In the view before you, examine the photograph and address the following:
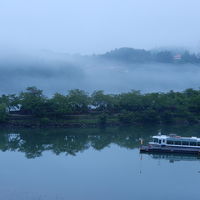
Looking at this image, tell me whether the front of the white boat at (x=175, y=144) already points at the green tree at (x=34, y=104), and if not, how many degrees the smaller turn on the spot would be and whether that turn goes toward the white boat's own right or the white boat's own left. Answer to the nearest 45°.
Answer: approximately 45° to the white boat's own right

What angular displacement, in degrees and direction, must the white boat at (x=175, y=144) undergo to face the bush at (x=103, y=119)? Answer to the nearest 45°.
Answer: approximately 45° to its right

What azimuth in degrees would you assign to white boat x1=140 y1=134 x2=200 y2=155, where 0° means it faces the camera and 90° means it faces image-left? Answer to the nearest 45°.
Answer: approximately 90°

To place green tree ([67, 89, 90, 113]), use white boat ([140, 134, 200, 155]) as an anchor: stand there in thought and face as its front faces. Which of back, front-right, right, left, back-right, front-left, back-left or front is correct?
front-right
